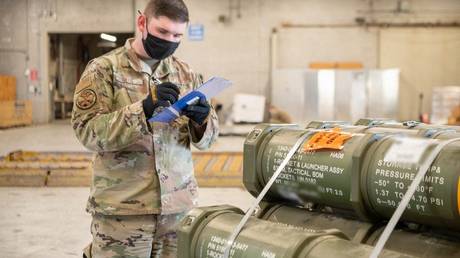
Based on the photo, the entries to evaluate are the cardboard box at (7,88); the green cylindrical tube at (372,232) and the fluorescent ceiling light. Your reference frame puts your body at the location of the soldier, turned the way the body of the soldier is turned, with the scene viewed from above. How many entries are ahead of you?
1

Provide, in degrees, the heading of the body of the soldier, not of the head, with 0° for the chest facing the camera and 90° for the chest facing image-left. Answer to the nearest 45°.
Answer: approximately 315°

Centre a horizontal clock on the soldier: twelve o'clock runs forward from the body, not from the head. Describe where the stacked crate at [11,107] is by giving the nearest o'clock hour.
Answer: The stacked crate is roughly at 7 o'clock from the soldier.

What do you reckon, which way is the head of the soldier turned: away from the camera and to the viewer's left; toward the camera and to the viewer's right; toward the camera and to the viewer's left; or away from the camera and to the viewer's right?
toward the camera and to the viewer's right

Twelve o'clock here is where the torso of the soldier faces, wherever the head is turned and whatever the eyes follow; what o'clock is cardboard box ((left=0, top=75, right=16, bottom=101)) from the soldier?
The cardboard box is roughly at 7 o'clock from the soldier.

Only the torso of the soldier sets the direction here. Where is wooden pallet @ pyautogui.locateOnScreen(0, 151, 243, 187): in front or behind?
behind

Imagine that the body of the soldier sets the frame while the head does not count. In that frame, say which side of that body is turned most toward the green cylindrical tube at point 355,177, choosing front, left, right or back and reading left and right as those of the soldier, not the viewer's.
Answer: front

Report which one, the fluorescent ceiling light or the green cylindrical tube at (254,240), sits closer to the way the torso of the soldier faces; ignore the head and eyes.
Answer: the green cylindrical tube

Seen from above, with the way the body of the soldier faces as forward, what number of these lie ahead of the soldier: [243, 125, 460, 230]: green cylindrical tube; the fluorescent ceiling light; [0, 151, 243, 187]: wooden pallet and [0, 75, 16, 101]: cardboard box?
1

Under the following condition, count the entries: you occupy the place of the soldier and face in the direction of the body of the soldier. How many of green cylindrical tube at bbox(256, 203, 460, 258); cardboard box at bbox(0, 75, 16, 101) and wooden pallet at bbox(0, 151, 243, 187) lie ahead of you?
1

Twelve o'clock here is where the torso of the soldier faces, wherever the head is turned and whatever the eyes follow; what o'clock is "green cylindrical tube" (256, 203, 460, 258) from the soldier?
The green cylindrical tube is roughly at 12 o'clock from the soldier.

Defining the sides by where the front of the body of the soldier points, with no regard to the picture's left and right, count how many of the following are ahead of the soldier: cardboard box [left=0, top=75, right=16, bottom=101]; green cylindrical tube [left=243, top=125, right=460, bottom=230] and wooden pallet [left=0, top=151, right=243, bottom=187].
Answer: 1

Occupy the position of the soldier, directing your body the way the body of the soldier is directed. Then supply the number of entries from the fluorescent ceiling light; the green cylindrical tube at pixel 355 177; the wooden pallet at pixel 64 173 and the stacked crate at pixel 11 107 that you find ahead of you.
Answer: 1
